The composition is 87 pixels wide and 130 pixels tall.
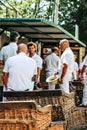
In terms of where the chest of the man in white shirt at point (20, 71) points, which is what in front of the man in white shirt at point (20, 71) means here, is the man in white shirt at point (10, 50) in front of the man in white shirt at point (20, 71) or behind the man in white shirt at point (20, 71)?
in front

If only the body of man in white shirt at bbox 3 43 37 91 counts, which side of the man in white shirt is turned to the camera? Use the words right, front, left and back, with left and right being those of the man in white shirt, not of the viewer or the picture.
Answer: back

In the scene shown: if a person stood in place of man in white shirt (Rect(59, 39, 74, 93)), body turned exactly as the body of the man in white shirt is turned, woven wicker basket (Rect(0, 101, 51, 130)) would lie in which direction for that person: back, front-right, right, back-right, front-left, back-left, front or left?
left

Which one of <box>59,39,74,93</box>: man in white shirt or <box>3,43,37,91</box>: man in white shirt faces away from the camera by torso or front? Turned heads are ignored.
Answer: <box>3,43,37,91</box>: man in white shirt

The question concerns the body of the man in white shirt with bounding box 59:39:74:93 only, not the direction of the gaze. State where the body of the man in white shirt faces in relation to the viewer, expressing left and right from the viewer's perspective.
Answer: facing to the left of the viewer
